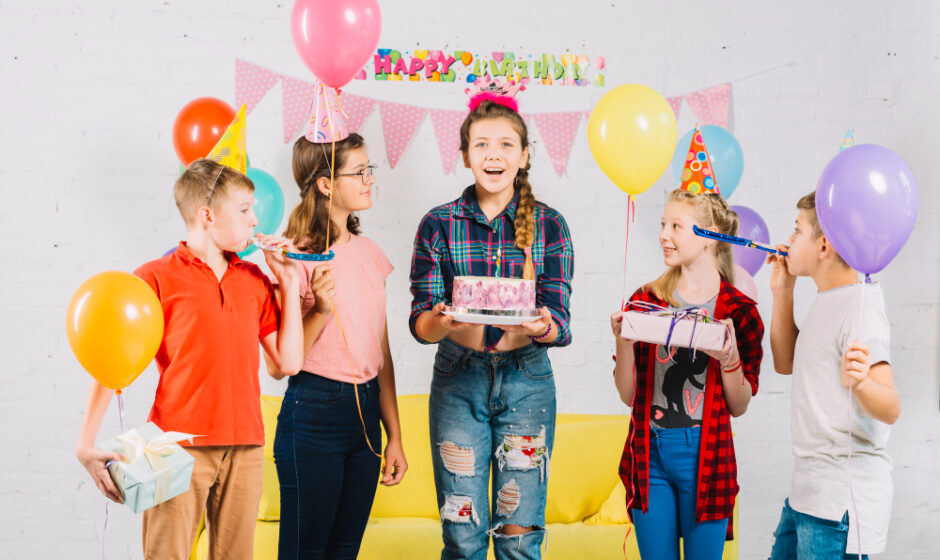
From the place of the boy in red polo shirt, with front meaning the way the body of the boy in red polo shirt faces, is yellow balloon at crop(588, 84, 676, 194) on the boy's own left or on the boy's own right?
on the boy's own left

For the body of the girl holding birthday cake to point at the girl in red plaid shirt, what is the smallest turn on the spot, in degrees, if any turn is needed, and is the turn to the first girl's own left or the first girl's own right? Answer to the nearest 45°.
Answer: approximately 90° to the first girl's own left

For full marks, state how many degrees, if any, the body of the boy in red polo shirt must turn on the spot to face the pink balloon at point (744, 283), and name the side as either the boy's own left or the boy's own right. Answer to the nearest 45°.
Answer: approximately 45° to the boy's own left

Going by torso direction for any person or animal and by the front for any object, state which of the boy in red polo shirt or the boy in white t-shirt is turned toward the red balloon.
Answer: the boy in white t-shirt

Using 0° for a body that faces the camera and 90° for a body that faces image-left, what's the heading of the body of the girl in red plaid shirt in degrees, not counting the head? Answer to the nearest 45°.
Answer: approximately 45°

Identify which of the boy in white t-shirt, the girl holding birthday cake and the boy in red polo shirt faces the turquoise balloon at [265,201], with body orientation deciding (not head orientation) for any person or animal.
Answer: the boy in white t-shirt

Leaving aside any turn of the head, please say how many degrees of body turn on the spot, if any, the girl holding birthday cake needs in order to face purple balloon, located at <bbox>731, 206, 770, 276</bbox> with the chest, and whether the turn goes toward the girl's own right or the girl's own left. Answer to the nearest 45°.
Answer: approximately 135° to the girl's own left

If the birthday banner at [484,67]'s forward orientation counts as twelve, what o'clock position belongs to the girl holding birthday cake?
The girl holding birthday cake is roughly at 12 o'clock from the birthday banner.

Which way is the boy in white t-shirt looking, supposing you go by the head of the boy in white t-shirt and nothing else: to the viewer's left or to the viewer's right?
to the viewer's left

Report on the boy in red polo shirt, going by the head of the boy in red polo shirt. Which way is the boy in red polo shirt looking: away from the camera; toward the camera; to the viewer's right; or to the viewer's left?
to the viewer's right

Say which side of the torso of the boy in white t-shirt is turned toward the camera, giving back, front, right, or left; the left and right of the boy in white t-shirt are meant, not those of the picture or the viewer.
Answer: left
